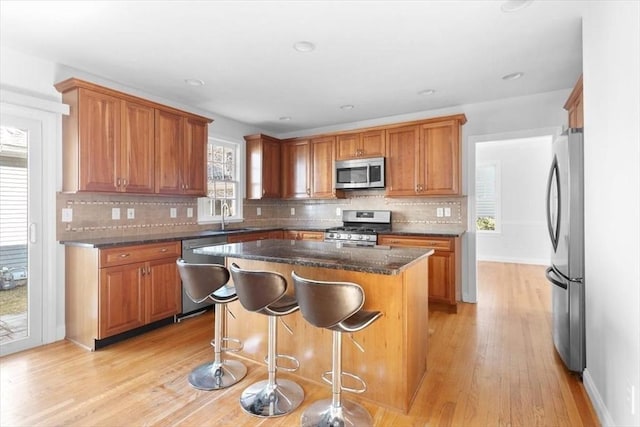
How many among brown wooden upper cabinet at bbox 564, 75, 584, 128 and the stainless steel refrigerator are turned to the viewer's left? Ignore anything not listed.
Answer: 2

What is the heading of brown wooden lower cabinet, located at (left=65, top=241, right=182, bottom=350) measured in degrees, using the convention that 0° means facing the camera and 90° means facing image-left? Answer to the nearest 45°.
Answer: approximately 315°

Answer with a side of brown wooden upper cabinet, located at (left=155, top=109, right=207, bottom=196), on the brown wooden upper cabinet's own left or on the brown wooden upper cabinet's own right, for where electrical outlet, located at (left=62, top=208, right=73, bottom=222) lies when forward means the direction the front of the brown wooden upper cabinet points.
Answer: on the brown wooden upper cabinet's own right

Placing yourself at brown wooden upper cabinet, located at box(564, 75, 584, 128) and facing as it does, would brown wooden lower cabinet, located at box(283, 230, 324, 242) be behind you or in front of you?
in front

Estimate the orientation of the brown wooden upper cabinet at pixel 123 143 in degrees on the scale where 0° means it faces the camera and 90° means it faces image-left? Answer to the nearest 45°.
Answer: approximately 315°

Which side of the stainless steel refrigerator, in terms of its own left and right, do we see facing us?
left

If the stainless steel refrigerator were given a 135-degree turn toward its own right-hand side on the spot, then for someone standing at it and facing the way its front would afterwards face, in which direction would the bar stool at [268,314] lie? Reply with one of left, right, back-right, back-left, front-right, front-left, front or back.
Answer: back

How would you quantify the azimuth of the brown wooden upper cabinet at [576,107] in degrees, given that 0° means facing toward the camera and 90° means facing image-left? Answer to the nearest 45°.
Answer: approximately 90°

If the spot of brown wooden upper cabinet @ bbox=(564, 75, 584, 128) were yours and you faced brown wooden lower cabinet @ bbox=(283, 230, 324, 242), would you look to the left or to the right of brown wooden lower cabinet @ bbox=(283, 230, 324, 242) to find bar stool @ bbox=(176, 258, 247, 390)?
left

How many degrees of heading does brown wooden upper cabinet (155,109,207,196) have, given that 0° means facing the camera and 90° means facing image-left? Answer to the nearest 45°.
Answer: approximately 315°
